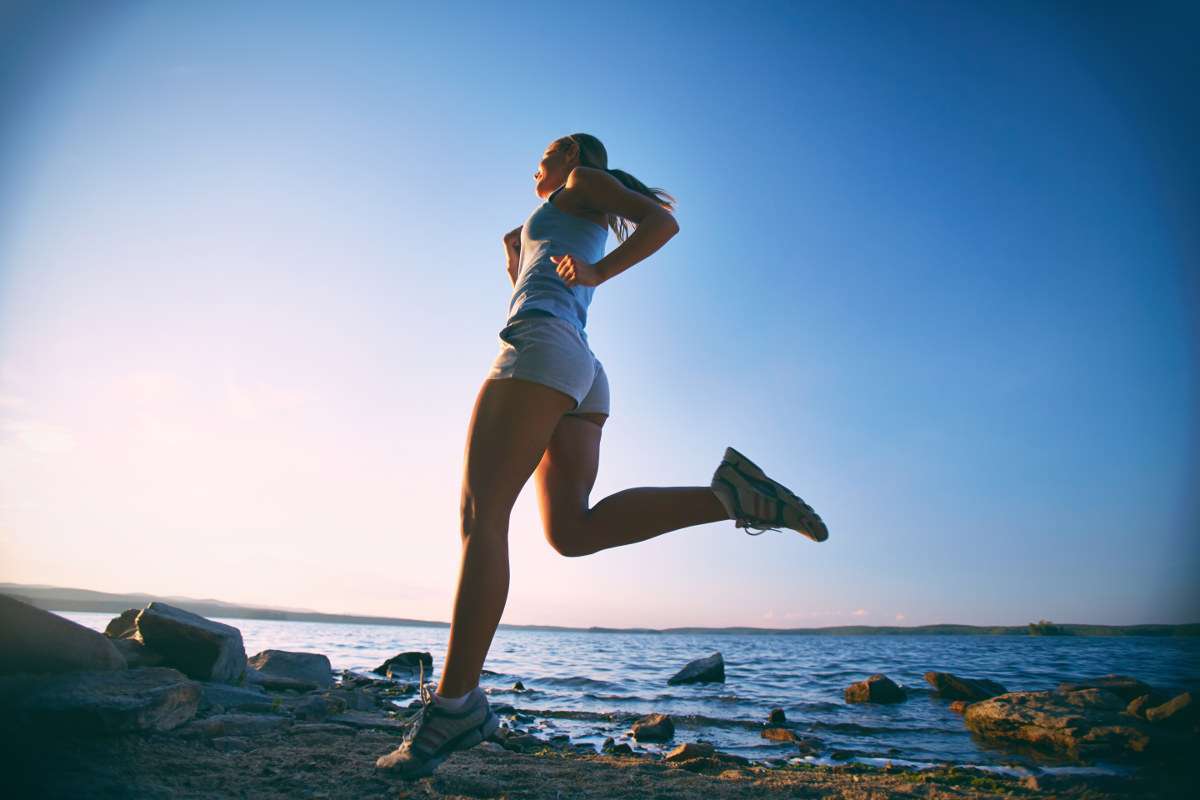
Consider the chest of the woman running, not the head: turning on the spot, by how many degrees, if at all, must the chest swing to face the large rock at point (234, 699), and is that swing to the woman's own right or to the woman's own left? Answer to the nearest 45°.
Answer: approximately 45° to the woman's own right

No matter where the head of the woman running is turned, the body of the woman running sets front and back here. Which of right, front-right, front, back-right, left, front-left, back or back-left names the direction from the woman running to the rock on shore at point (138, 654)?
front-right

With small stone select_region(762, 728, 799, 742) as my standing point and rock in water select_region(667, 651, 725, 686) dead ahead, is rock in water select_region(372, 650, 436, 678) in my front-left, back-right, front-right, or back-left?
front-left

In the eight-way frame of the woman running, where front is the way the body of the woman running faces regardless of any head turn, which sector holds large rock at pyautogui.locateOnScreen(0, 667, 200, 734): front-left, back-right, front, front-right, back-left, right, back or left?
front

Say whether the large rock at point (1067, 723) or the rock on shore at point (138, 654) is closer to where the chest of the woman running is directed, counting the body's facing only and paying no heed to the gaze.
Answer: the rock on shore

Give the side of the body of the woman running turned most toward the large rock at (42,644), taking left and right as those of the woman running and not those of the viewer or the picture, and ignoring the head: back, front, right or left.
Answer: front

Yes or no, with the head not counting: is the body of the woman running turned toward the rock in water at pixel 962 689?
no

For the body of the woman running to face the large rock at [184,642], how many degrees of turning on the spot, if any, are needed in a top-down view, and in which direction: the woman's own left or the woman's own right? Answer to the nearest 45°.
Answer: approximately 45° to the woman's own right

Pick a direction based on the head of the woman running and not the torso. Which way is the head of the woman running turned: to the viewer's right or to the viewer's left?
to the viewer's left

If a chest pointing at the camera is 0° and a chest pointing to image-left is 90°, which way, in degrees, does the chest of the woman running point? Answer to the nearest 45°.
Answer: approximately 90°

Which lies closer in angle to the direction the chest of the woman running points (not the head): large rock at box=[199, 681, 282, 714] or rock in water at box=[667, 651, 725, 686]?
the large rock

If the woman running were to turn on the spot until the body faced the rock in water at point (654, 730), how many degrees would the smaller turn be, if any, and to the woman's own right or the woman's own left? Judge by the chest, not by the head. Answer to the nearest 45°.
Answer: approximately 90° to the woman's own right
